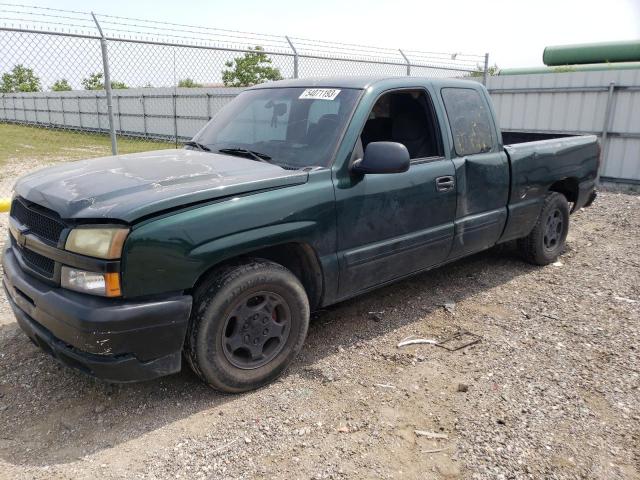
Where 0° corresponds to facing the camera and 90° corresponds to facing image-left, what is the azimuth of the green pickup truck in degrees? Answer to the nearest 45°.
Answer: approximately 45°

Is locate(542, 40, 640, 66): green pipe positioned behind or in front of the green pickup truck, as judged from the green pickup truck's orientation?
behind

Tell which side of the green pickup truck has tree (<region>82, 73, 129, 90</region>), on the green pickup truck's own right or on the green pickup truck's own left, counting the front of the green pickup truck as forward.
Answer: on the green pickup truck's own right

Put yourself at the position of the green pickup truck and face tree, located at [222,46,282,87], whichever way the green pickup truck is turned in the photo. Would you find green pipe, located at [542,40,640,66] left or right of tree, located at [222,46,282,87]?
right

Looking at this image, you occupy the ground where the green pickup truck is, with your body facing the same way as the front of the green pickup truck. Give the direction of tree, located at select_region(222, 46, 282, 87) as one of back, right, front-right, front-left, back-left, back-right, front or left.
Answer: back-right

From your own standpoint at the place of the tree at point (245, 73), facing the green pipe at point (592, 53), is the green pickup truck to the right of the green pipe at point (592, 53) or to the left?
right
